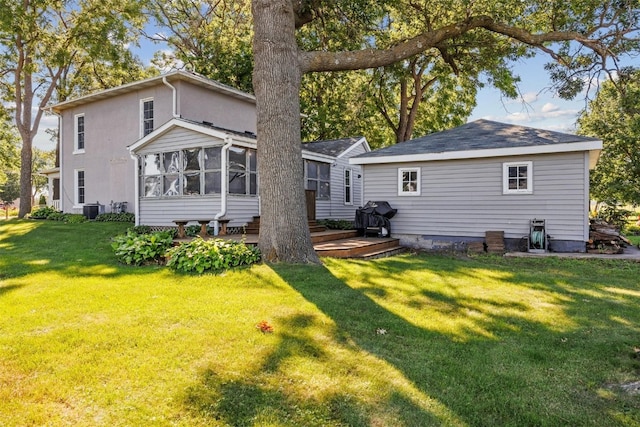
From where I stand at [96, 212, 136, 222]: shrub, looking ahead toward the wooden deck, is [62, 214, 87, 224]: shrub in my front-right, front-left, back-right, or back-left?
back-right

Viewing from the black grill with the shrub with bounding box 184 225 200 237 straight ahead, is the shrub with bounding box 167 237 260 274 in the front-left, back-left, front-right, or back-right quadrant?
front-left

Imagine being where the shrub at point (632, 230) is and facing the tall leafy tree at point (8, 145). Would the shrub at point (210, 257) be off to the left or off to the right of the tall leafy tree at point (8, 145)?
left
